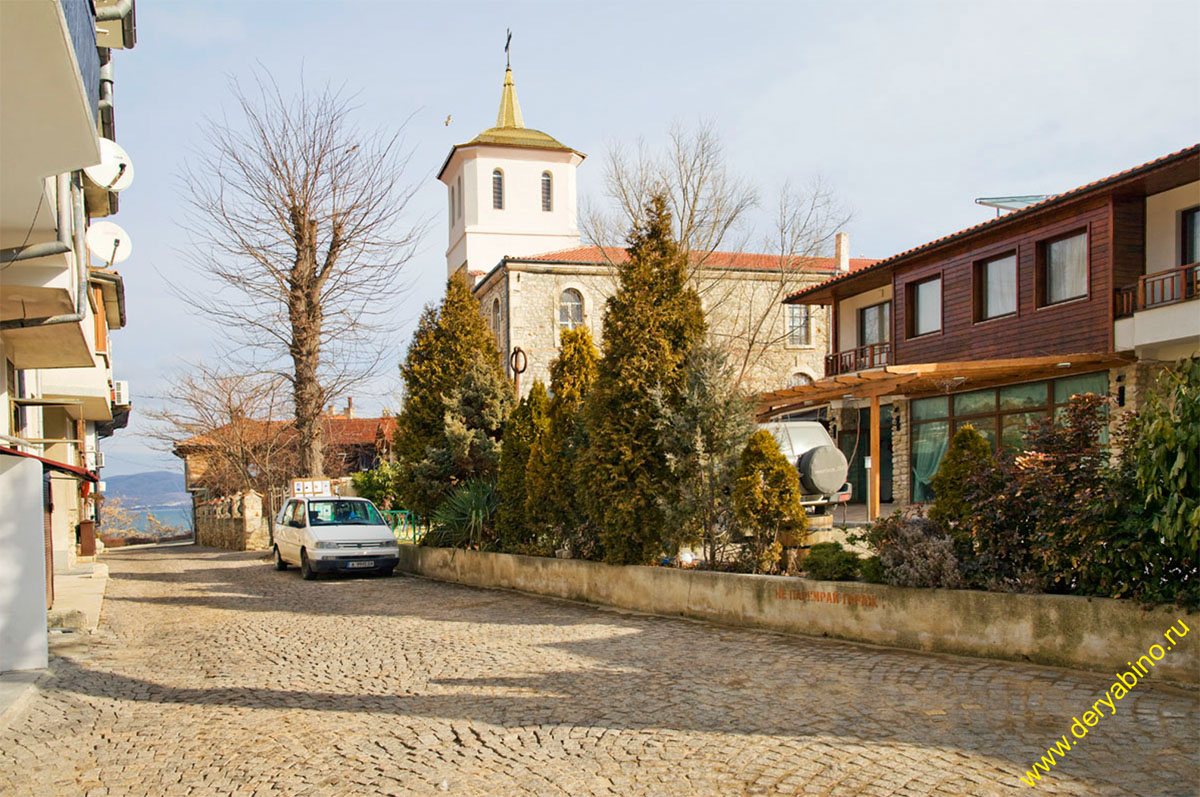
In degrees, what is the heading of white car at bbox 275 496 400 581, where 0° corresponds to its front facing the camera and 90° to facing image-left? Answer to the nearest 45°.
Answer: approximately 315°

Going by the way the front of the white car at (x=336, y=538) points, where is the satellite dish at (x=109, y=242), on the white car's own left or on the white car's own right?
on the white car's own right

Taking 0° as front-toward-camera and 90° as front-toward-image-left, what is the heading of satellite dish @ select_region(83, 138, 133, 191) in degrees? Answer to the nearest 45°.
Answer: approximately 315°

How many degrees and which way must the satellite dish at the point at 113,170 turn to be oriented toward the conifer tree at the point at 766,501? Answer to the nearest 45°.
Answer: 0° — it already faces it
